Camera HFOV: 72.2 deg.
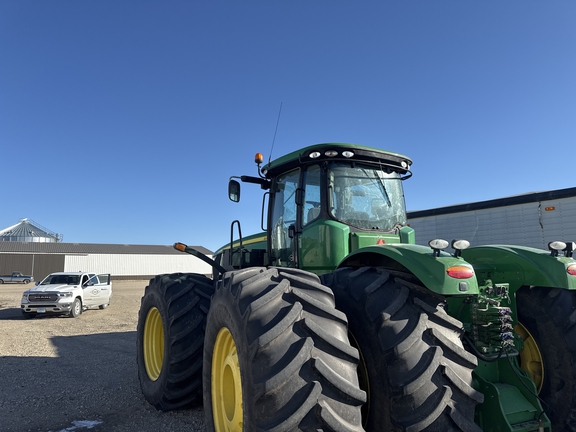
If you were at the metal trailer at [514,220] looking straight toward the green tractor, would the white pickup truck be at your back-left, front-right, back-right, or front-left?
front-right

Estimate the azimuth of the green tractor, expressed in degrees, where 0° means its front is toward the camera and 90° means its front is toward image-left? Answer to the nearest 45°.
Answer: approximately 135°

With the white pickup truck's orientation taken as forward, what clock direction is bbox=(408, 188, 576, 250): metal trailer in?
The metal trailer is roughly at 9 o'clock from the white pickup truck.

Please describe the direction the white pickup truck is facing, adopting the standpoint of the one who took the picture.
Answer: facing the viewer and to the left of the viewer

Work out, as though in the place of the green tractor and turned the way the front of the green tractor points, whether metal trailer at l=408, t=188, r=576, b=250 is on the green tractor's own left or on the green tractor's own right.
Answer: on the green tractor's own right

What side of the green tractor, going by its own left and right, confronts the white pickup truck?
front

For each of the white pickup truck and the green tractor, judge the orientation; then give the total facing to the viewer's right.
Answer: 0

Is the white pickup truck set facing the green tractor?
no

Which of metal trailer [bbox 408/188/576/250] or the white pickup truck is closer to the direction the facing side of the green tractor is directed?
the white pickup truck
